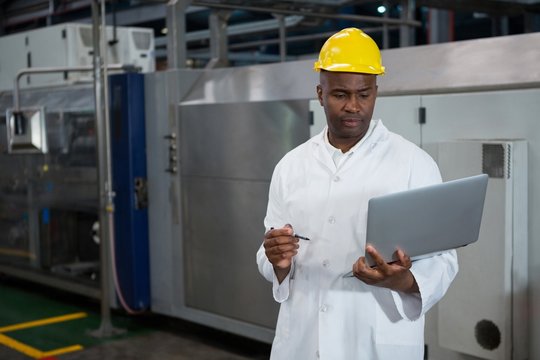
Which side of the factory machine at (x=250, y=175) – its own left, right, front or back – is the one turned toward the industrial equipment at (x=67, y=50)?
right

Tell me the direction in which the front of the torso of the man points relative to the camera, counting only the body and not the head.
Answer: toward the camera

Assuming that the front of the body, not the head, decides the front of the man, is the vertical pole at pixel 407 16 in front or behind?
behind

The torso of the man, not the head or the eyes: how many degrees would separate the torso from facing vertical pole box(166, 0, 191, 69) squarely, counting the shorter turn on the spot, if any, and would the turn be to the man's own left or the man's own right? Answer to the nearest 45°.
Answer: approximately 180°

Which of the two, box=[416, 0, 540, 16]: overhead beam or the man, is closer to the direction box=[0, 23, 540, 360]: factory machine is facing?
the man

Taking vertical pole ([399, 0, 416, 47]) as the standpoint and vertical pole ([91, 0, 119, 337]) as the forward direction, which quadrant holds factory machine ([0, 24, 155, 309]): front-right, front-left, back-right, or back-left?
front-right

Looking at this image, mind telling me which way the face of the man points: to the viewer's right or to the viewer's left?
to the viewer's right

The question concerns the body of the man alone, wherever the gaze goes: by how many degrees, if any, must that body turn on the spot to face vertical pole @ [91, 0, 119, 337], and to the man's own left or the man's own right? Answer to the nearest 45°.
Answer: approximately 135° to the man's own right

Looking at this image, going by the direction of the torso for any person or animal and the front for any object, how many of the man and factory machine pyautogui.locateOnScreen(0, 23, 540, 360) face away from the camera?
0

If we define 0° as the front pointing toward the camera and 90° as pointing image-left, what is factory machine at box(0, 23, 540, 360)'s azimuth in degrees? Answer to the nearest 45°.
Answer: approximately 45°

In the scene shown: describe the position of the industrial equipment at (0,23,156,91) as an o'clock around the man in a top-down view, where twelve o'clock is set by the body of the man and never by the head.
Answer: The industrial equipment is roughly at 5 o'clock from the man.

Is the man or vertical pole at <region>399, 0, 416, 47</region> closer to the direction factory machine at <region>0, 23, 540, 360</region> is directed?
the man

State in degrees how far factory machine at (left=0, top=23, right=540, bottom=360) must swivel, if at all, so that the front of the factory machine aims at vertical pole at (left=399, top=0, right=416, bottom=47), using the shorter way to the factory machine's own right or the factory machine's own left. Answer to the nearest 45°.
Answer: approximately 180°
